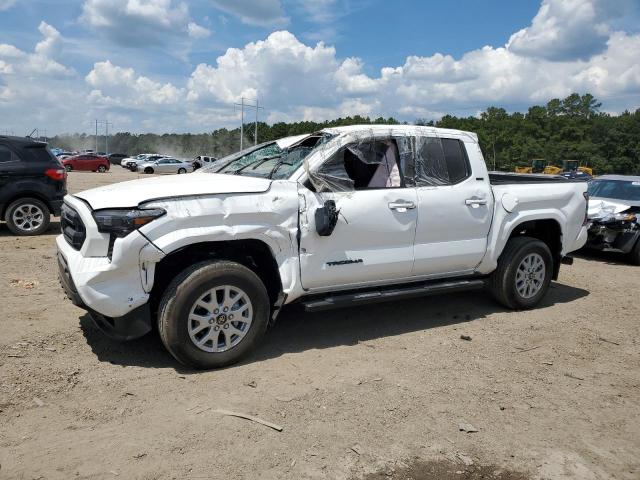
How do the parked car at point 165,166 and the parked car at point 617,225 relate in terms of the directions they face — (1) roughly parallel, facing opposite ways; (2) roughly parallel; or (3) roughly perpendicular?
roughly parallel

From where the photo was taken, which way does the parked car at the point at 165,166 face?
to the viewer's left

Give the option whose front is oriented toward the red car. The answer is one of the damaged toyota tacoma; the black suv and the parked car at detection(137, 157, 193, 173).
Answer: the parked car

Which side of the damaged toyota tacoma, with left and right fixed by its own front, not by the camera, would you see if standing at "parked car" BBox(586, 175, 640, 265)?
back

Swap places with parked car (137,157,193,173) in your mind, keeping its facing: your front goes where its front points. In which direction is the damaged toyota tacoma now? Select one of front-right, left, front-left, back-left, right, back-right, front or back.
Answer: left

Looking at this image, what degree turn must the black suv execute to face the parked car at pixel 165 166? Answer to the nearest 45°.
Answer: approximately 90° to its right
